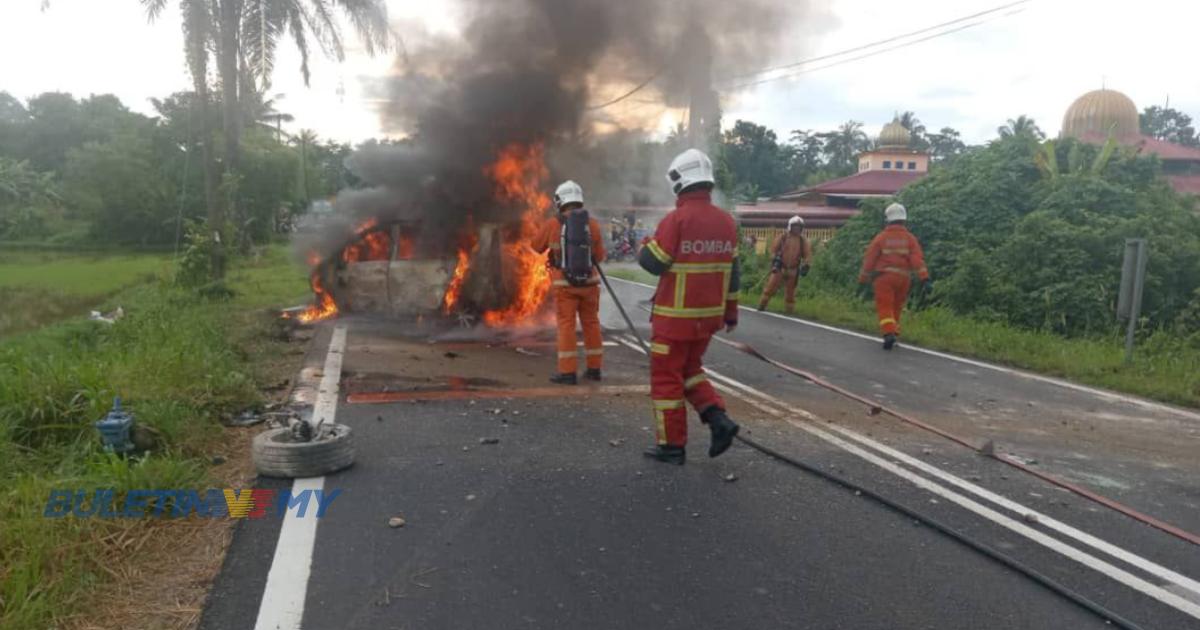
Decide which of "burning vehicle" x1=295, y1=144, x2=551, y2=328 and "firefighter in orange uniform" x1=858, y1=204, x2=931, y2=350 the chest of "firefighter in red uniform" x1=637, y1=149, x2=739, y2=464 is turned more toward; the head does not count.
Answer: the burning vehicle

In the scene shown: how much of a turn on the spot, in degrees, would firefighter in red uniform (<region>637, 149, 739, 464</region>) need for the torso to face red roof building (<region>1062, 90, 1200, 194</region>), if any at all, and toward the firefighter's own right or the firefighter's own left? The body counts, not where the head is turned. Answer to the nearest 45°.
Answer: approximately 90° to the firefighter's own right

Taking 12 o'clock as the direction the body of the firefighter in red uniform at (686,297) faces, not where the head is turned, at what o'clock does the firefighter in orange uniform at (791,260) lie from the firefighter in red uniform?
The firefighter in orange uniform is roughly at 2 o'clock from the firefighter in red uniform.

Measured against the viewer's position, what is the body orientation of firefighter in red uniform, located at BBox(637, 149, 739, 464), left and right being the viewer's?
facing away from the viewer and to the left of the viewer

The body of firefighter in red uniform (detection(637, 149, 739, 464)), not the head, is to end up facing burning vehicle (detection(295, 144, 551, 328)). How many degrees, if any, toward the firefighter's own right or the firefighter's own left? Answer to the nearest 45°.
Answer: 0° — they already face it
